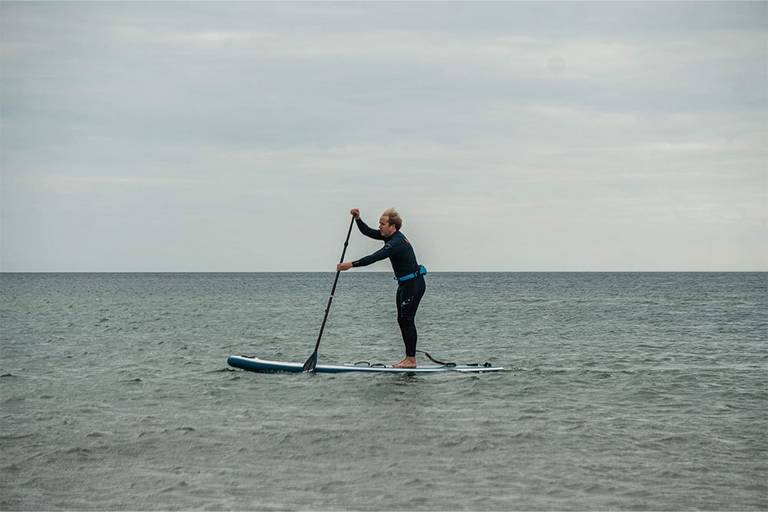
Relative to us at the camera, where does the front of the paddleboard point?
facing to the left of the viewer

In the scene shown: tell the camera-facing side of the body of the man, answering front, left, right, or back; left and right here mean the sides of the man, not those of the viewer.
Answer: left
